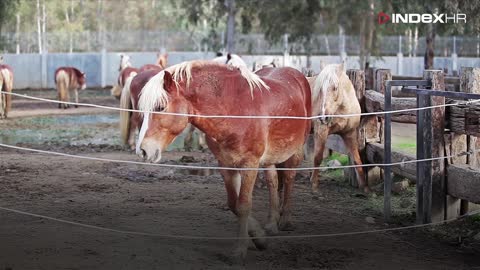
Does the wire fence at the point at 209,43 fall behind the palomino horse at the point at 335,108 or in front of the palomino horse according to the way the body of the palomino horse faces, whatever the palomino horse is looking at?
behind

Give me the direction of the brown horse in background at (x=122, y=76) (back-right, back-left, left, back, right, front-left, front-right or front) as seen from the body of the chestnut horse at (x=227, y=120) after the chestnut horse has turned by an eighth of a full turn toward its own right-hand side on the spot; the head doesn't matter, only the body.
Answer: right

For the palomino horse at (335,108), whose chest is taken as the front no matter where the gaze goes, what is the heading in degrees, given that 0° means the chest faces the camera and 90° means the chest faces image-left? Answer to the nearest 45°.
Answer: approximately 0°

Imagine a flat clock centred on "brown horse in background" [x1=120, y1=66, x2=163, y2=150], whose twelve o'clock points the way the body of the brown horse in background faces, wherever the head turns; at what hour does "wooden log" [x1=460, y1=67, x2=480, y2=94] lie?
The wooden log is roughly at 2 o'clock from the brown horse in background.

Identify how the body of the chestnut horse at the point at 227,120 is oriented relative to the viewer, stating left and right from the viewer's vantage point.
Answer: facing the viewer and to the left of the viewer

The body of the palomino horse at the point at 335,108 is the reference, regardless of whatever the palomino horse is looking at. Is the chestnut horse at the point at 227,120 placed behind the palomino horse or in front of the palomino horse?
in front

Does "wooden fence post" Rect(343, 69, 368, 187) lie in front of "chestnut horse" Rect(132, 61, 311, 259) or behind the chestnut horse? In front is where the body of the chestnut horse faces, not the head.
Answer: behind

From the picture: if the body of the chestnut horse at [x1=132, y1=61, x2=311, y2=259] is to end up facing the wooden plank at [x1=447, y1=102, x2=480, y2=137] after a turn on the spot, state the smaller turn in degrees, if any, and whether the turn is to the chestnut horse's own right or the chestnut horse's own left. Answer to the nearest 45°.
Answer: approximately 135° to the chestnut horse's own left
